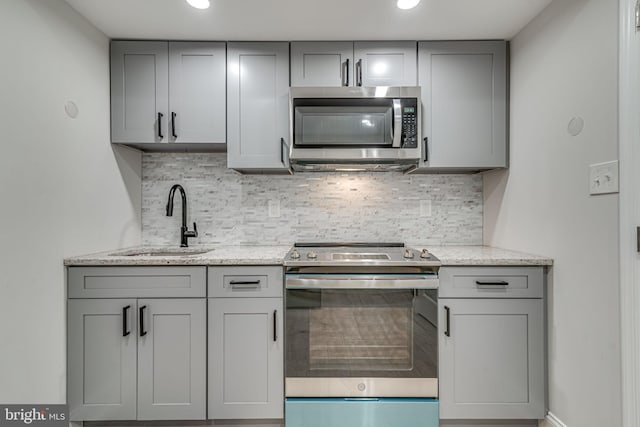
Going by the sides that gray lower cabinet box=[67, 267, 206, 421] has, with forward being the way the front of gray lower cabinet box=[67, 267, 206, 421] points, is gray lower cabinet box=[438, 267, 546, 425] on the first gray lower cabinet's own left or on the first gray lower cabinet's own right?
on the first gray lower cabinet's own left

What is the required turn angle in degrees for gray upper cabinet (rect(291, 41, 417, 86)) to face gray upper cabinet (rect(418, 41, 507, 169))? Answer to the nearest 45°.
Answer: approximately 90° to its left

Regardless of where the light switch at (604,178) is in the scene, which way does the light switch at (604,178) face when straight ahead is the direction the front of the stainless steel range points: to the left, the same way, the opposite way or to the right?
to the right

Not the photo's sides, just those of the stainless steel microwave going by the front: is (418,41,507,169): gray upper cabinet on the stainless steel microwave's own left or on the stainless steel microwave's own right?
on the stainless steel microwave's own left
